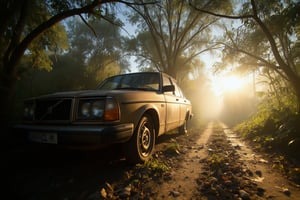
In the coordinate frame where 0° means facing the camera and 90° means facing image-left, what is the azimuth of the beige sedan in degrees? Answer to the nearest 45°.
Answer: approximately 45°
